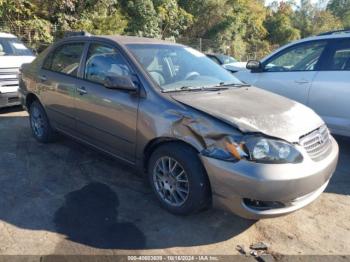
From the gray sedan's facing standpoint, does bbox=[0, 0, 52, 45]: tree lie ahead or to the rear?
to the rear

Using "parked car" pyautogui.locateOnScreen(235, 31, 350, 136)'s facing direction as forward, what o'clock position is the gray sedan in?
The gray sedan is roughly at 10 o'clock from the parked car.

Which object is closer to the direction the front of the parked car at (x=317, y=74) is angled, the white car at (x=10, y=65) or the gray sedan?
the white car

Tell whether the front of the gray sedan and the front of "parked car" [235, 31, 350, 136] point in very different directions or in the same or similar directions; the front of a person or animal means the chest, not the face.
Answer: very different directions

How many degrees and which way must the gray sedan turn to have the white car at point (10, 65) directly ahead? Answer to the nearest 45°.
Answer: approximately 180°

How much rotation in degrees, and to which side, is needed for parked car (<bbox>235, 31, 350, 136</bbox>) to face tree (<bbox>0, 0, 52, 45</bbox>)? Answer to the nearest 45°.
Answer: approximately 45° to its right

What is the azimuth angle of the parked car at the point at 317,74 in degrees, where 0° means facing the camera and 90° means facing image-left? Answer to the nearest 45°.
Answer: approximately 90°

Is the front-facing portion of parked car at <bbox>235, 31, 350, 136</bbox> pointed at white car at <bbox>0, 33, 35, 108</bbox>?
yes

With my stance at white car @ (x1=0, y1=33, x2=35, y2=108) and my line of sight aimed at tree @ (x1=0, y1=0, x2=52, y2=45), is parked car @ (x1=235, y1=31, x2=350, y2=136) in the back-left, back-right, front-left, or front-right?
back-right

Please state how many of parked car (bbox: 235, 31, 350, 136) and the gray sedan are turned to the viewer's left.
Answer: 1

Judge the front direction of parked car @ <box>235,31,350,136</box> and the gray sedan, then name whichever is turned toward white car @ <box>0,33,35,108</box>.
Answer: the parked car

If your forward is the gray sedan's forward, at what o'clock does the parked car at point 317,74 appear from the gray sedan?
The parked car is roughly at 9 o'clock from the gray sedan.
